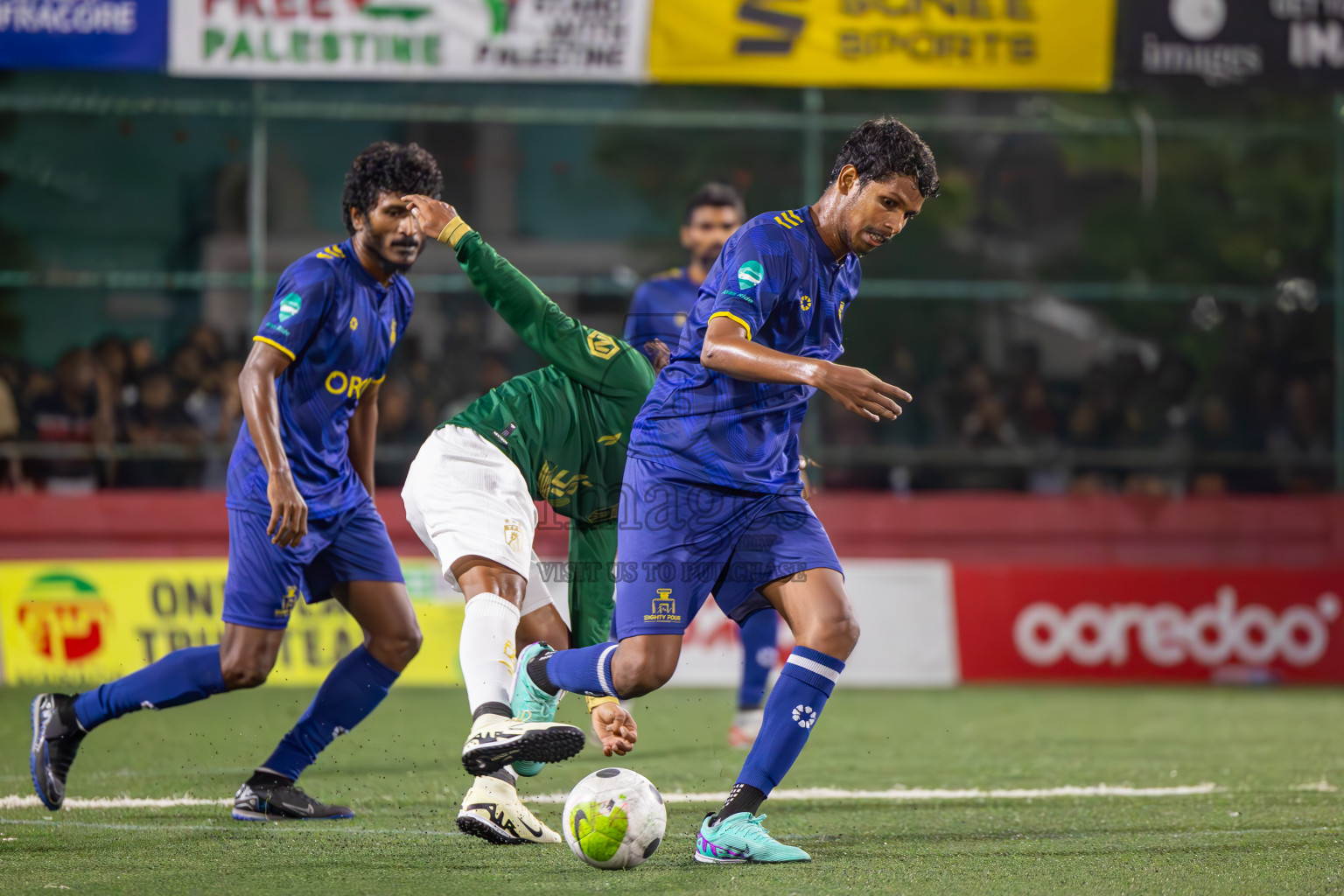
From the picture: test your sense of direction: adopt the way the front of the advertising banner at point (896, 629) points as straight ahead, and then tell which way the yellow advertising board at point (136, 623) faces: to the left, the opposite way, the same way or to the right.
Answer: the same way

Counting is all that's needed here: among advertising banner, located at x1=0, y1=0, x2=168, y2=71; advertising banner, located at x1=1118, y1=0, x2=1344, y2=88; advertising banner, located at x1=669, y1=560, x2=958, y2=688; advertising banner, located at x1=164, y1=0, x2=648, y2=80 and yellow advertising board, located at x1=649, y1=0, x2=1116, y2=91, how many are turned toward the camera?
5

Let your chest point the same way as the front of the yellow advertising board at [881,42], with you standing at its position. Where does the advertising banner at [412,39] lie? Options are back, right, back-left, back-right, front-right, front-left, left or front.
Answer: right

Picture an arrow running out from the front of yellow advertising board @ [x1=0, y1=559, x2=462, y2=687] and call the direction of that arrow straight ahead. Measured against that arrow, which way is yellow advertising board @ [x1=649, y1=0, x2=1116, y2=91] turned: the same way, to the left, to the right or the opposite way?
the same way

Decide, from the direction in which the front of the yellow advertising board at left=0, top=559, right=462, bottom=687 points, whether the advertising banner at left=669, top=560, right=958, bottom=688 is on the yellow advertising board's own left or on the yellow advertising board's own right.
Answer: on the yellow advertising board's own left

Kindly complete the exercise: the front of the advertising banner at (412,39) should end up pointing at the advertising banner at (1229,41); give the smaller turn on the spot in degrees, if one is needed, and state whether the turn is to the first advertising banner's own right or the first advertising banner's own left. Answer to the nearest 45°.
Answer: approximately 90° to the first advertising banner's own left

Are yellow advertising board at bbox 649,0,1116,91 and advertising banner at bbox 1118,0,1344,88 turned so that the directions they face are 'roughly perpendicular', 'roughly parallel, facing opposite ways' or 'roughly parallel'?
roughly parallel

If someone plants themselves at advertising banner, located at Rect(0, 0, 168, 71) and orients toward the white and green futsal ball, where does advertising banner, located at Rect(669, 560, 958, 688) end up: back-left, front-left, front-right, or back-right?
front-left

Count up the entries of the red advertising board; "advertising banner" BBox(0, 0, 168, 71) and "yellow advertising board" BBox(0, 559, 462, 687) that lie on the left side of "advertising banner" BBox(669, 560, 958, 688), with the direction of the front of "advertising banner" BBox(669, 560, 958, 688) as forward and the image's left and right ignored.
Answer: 1

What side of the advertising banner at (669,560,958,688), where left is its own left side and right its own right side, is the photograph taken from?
front

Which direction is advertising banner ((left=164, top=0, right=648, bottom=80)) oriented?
toward the camera

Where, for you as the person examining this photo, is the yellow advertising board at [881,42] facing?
facing the viewer
